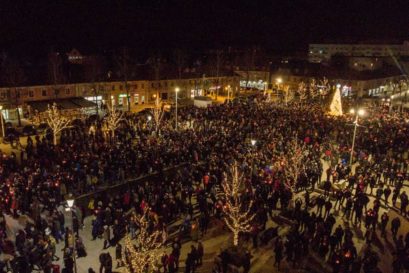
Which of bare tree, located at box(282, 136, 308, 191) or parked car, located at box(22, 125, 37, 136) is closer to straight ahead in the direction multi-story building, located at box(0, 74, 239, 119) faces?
the bare tree

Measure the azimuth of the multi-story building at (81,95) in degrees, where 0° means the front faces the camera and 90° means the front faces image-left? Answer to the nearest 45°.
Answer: approximately 315°

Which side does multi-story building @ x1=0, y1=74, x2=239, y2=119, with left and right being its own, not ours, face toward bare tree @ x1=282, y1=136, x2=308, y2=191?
front

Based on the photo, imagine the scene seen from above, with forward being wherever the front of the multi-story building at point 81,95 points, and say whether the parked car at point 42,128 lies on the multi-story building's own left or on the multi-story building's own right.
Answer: on the multi-story building's own right

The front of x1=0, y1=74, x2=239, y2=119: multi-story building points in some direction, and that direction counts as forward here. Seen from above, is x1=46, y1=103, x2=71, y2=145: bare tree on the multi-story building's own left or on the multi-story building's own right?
on the multi-story building's own right

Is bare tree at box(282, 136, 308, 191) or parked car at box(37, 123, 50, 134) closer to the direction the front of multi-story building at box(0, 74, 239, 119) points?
the bare tree

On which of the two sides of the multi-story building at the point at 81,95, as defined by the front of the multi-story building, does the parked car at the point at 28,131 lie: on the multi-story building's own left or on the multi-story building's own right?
on the multi-story building's own right

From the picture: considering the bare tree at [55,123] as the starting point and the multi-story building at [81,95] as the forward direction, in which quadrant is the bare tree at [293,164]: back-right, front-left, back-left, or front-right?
back-right
